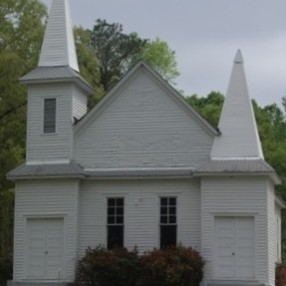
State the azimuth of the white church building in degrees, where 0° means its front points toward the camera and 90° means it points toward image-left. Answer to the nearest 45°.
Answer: approximately 0°

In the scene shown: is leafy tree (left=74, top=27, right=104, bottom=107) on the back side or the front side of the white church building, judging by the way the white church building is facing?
on the back side

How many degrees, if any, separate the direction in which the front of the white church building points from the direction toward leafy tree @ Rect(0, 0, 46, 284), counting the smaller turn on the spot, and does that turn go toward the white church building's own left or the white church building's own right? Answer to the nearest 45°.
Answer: approximately 135° to the white church building's own right

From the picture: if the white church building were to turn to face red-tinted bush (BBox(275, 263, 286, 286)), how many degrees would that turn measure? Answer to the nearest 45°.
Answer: approximately 90° to its left
